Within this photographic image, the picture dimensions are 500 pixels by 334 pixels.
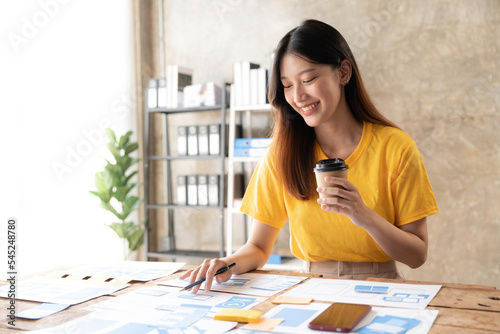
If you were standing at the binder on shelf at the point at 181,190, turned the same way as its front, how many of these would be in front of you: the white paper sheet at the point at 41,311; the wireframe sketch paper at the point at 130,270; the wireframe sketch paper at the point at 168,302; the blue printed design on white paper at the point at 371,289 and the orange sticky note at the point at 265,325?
5

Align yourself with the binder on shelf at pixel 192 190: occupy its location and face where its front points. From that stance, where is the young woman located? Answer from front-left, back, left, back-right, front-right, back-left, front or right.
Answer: front

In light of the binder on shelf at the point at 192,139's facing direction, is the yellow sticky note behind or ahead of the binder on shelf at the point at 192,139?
ahead

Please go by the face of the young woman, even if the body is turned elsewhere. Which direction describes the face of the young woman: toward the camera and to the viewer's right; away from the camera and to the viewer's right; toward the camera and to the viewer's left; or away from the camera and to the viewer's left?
toward the camera and to the viewer's left

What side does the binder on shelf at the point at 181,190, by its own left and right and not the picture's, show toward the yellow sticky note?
front

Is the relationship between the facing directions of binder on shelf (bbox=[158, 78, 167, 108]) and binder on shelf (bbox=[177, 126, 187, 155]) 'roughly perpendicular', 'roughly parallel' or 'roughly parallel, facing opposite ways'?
roughly parallel

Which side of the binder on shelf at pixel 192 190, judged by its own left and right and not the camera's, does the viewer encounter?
front

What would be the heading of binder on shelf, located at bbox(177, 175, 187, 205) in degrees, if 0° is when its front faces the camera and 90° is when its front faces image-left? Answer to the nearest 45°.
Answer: approximately 0°

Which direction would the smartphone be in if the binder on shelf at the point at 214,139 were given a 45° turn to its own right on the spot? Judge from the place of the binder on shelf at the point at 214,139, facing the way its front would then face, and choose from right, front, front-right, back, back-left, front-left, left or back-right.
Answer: front-left

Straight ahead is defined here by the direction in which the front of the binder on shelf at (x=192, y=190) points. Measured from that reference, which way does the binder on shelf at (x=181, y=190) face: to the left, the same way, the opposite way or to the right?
the same way

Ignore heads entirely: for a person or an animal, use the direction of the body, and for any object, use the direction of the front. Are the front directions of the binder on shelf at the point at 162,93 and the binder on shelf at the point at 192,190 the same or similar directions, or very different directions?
same or similar directions

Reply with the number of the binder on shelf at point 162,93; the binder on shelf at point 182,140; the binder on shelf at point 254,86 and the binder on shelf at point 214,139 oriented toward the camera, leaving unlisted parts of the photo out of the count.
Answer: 4

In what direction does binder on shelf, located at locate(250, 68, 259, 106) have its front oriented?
toward the camera

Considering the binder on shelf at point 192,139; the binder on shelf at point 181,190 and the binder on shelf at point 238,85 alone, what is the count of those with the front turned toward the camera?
3

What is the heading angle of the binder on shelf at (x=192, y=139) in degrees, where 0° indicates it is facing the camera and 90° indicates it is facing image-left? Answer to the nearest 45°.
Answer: approximately 0°

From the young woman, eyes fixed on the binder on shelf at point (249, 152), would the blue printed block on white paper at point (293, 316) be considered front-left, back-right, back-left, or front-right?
back-left

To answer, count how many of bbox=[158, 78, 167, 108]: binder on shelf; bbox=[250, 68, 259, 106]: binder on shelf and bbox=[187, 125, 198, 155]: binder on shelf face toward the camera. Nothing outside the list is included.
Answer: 3

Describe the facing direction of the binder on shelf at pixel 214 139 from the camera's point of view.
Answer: facing the viewer
